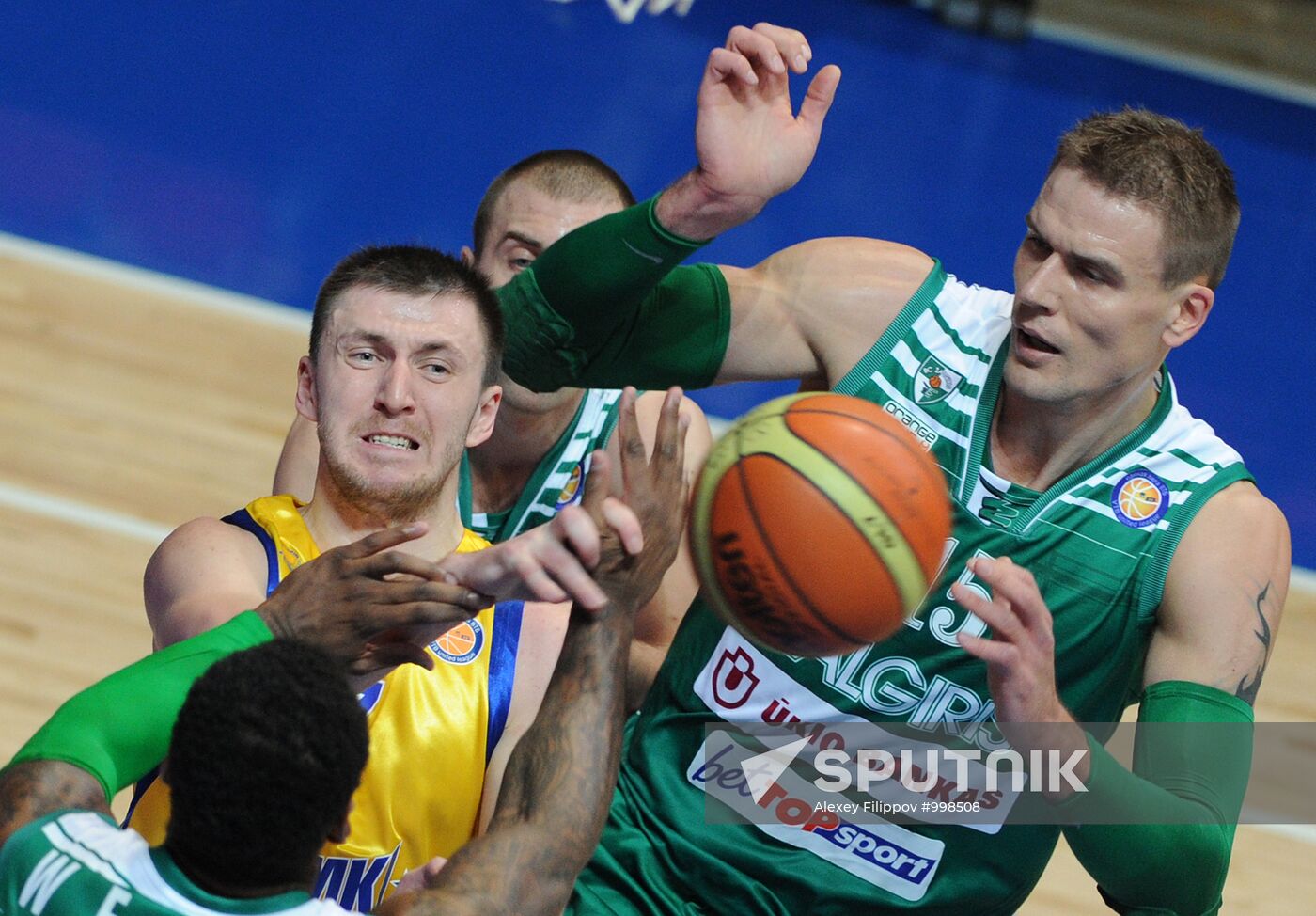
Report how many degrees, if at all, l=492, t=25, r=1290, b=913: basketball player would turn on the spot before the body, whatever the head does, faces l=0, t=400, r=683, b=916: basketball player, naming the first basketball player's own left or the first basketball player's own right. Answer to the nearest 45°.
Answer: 0° — they already face them

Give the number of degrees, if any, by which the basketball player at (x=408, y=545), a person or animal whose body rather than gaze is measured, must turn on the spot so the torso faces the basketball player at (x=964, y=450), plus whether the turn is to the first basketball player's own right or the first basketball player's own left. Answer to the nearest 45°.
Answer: approximately 90° to the first basketball player's own left

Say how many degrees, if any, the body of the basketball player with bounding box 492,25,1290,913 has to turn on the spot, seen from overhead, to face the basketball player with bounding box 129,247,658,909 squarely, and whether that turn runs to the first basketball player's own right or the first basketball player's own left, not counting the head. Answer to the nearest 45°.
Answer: approximately 45° to the first basketball player's own right

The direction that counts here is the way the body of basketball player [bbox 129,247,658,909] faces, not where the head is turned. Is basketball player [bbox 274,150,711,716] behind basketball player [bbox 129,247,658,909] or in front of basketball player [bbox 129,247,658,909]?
behind

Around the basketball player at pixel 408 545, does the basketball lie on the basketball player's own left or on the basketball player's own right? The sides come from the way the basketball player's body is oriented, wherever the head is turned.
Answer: on the basketball player's own left

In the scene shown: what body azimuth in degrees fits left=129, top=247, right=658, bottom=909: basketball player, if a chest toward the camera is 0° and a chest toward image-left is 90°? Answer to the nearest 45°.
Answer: approximately 0°

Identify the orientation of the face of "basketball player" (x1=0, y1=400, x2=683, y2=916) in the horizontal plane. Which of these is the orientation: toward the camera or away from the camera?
away from the camera

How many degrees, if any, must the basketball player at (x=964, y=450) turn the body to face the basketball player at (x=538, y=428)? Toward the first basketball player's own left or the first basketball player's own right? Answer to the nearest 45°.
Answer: approximately 90° to the first basketball player's own right

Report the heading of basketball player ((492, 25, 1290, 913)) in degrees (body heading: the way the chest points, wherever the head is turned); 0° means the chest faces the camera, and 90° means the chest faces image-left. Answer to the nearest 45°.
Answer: approximately 45°
